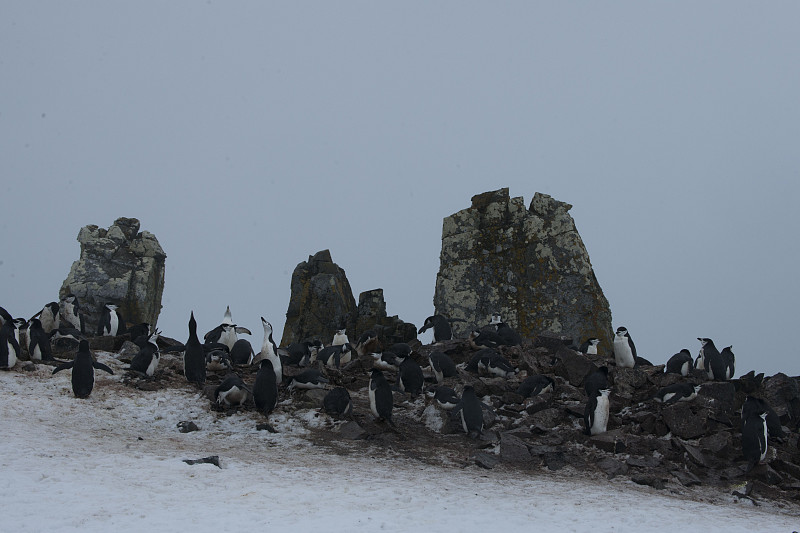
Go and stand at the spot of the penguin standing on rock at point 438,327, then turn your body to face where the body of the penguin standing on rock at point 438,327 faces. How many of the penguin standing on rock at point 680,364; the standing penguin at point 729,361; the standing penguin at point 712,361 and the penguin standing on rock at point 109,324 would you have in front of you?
1

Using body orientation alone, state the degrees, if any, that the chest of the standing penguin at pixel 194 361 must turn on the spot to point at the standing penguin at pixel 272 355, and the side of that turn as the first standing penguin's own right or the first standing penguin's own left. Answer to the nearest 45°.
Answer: approximately 90° to the first standing penguin's own right

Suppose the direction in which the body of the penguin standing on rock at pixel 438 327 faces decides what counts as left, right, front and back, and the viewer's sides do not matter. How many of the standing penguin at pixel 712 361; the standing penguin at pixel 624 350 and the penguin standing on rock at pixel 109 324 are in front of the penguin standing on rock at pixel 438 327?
1

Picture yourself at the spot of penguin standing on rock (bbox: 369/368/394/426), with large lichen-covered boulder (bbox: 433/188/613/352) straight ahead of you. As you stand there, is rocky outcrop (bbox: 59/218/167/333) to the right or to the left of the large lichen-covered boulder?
left

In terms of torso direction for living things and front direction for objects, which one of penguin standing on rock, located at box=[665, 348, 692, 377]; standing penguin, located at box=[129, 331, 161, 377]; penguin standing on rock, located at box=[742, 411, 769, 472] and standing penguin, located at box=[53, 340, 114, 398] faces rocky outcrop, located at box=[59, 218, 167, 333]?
standing penguin, located at box=[53, 340, 114, 398]

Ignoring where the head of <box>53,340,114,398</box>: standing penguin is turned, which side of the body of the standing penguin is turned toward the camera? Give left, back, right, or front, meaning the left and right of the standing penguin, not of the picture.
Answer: back

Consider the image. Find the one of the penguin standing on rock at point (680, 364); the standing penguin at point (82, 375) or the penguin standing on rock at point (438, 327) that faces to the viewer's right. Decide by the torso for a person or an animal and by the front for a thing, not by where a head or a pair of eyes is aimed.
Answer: the penguin standing on rock at point (680, 364)

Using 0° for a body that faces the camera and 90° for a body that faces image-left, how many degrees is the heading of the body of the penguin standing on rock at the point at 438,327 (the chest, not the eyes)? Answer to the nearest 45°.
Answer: approximately 90°

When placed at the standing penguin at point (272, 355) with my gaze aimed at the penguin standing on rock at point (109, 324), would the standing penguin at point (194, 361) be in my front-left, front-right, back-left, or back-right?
front-left

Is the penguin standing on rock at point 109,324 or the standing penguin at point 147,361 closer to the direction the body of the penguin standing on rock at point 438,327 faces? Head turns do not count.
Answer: the penguin standing on rock

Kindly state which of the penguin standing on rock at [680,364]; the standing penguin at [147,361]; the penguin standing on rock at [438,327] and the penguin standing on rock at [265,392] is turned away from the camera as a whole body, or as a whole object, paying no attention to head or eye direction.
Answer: the penguin standing on rock at [265,392]

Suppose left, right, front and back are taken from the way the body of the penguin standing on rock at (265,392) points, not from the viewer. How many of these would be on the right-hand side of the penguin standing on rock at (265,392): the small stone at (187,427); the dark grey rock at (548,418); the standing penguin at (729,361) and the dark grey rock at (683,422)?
3

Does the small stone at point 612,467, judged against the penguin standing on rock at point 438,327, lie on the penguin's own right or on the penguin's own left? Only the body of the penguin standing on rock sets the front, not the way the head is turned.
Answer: on the penguin's own left

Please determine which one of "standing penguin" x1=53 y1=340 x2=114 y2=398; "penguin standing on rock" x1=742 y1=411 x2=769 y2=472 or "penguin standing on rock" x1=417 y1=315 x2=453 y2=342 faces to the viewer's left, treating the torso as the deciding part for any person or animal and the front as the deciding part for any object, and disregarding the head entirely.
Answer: "penguin standing on rock" x1=417 y1=315 x2=453 y2=342

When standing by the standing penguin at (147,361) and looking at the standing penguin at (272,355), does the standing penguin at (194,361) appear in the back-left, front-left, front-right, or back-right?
front-right

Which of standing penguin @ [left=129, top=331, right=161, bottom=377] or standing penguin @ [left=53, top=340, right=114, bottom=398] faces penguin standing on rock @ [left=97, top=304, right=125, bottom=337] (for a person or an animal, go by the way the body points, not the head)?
standing penguin @ [left=53, top=340, right=114, bottom=398]

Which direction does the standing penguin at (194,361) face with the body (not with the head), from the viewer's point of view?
away from the camera
